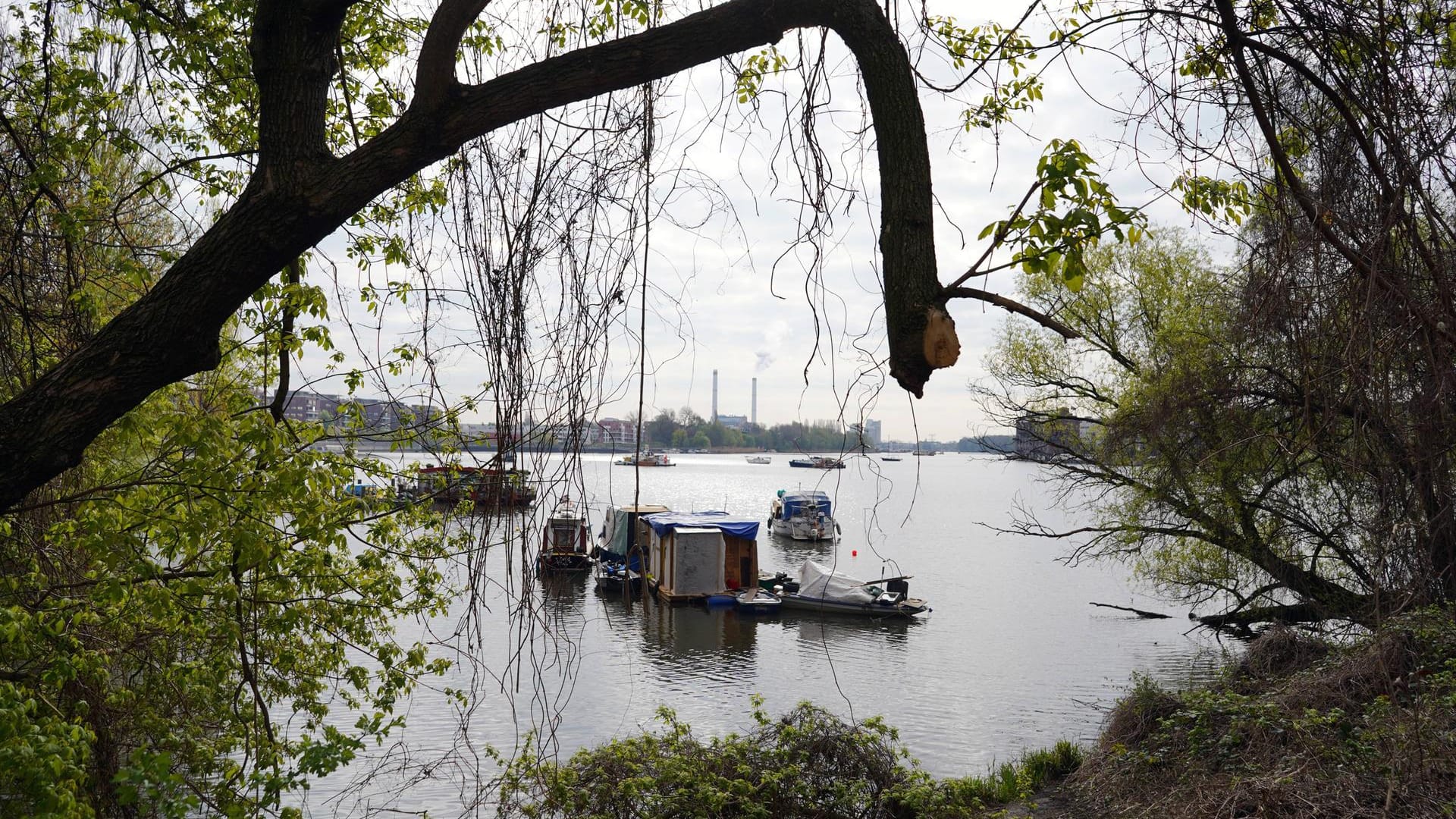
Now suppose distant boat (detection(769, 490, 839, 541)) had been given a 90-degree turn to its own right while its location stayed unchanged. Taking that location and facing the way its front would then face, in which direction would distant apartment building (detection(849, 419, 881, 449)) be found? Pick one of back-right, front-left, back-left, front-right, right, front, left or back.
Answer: left

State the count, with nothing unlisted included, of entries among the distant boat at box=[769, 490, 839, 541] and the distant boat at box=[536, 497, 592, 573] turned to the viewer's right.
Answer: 0

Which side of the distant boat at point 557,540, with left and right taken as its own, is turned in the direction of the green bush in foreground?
back
